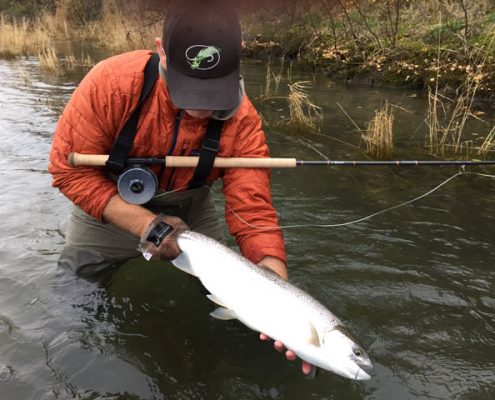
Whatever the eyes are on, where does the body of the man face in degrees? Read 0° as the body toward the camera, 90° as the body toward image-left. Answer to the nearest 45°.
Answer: approximately 0°

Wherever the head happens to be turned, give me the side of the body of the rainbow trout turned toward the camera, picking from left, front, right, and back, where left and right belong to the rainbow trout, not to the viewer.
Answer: right
